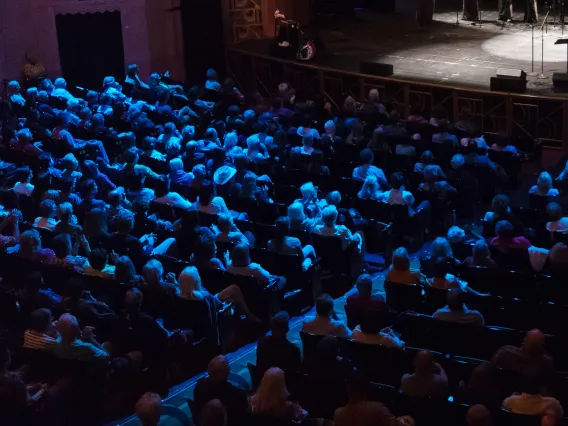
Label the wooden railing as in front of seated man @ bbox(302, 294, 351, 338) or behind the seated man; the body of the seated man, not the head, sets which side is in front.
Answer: in front

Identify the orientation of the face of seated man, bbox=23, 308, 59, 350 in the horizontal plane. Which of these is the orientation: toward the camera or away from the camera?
away from the camera

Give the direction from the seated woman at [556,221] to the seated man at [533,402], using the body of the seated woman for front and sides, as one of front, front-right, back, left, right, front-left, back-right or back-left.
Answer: back

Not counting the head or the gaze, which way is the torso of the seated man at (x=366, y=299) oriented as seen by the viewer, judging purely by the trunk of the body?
away from the camera

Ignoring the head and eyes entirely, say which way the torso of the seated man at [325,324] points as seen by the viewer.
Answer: away from the camera

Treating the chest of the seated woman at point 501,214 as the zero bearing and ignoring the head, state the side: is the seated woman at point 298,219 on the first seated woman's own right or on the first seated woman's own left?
on the first seated woman's own left

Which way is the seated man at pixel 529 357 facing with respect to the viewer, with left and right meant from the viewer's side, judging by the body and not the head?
facing away from the viewer

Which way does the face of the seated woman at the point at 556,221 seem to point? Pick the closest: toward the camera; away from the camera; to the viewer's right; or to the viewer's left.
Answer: away from the camera

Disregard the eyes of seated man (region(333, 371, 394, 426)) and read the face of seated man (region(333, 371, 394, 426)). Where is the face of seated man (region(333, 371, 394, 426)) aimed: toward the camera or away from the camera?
away from the camera

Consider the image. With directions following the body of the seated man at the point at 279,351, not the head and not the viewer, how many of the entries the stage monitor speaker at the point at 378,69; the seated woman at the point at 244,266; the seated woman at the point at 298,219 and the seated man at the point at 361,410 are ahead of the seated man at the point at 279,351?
3

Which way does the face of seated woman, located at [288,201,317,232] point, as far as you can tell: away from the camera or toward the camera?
away from the camera

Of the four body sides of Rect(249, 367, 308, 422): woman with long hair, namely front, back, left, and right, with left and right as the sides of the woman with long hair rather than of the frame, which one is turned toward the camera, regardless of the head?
back

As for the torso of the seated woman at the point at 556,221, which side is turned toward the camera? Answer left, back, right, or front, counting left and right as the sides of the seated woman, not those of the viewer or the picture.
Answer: back

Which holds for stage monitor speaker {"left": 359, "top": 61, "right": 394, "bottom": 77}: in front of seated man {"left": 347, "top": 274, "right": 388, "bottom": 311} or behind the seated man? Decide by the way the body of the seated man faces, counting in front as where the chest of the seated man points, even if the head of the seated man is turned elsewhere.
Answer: in front

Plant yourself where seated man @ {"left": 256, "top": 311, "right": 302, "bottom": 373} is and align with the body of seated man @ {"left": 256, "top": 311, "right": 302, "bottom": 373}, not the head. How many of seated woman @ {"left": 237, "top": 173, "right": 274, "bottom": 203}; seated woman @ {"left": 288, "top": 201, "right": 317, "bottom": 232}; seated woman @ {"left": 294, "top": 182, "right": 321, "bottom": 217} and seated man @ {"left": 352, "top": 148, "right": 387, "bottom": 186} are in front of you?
4

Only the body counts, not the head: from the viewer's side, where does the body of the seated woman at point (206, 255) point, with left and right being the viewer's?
facing away from the viewer and to the right of the viewer

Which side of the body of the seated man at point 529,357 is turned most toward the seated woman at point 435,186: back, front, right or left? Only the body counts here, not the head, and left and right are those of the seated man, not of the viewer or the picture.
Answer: front

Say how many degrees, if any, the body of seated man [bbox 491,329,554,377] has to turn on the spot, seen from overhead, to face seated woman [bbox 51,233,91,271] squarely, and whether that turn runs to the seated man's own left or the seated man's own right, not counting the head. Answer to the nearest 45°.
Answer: approximately 90° to the seated man's own left

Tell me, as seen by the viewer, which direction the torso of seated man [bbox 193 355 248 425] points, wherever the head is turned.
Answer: away from the camera

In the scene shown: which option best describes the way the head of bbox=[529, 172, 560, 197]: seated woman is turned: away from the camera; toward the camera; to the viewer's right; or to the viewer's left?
away from the camera

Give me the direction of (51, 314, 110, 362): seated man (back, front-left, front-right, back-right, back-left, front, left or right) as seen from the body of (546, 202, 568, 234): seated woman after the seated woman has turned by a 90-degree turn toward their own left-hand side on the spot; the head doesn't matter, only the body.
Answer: front-left
